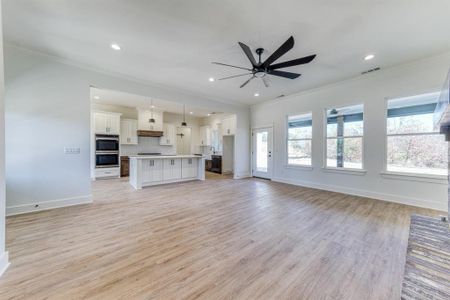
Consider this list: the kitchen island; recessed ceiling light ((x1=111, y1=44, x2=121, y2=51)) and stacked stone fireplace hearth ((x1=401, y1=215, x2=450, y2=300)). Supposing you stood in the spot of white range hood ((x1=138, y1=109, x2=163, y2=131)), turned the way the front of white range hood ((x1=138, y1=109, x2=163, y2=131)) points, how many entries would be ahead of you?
3

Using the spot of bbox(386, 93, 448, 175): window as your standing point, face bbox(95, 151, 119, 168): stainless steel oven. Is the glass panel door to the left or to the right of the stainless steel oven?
right

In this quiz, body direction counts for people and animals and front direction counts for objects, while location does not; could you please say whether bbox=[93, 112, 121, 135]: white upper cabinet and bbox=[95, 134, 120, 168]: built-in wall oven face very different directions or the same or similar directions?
same or similar directions

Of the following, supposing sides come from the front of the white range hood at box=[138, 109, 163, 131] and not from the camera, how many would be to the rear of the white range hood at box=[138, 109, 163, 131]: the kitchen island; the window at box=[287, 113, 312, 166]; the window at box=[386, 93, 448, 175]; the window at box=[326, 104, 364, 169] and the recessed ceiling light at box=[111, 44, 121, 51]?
0

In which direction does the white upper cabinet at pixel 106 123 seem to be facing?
toward the camera

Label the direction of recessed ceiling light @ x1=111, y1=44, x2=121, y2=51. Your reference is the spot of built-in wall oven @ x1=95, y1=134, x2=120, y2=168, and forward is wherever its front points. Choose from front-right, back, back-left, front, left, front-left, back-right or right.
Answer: front

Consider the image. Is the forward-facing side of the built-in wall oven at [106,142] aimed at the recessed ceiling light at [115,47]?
yes

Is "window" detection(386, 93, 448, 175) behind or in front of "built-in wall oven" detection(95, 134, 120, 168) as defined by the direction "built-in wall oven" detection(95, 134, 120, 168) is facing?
in front

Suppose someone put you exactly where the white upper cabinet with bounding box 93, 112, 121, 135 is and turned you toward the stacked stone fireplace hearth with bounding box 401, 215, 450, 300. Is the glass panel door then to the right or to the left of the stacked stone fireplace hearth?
left

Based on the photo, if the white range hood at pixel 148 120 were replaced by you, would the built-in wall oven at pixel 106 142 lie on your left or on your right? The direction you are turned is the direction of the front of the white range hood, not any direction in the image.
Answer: on your right

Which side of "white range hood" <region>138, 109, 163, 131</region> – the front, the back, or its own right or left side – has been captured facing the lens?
front

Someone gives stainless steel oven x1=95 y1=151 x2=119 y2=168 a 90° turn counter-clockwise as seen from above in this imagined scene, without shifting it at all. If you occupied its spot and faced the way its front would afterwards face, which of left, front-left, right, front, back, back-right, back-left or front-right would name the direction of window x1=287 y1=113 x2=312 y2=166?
front-right

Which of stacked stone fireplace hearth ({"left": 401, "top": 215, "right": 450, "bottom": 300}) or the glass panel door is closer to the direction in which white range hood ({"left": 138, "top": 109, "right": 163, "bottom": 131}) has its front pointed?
the stacked stone fireplace hearth

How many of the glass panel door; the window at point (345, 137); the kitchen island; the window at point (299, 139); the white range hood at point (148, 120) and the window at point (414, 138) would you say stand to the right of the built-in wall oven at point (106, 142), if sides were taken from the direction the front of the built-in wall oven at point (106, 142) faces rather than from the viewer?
0

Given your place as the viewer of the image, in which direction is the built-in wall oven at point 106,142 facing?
facing the viewer

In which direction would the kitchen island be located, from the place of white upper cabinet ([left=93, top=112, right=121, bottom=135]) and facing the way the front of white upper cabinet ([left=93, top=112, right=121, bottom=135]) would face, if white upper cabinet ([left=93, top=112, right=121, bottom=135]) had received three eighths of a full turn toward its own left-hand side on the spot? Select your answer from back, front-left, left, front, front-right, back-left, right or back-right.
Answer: right

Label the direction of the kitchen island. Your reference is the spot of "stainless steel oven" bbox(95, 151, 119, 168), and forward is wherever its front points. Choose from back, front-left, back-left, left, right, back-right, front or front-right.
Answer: front-left

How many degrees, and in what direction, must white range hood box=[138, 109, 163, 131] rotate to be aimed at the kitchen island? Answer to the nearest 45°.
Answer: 0° — it already faces it

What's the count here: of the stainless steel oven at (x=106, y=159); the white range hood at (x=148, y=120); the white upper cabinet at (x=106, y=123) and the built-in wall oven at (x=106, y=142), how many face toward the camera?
4
